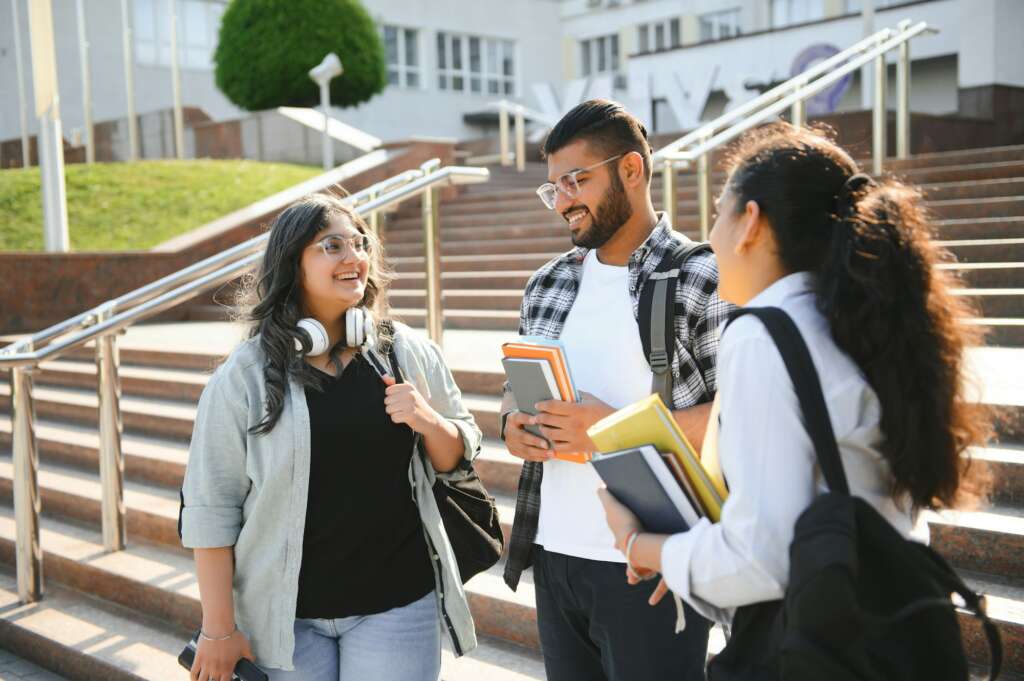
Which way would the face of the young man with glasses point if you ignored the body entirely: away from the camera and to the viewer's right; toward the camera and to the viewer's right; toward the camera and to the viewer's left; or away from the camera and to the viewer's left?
toward the camera and to the viewer's left

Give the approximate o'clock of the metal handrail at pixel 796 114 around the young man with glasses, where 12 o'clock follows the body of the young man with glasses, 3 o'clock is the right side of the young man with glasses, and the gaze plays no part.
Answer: The metal handrail is roughly at 5 o'clock from the young man with glasses.

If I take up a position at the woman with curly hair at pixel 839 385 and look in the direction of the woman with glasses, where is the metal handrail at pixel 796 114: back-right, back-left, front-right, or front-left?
front-right

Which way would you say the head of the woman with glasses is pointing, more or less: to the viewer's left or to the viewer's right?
to the viewer's right

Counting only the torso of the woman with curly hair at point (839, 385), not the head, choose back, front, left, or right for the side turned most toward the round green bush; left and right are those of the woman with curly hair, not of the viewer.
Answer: front

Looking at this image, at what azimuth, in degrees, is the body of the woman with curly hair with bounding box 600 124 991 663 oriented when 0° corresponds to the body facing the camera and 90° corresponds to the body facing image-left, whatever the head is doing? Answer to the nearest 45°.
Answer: approximately 135°

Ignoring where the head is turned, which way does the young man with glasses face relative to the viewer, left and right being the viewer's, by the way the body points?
facing the viewer and to the left of the viewer

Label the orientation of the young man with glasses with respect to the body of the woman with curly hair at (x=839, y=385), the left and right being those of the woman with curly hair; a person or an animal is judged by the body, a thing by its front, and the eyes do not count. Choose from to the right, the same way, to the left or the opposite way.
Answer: to the left

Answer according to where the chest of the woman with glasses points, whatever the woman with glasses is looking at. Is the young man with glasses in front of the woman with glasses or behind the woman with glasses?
in front

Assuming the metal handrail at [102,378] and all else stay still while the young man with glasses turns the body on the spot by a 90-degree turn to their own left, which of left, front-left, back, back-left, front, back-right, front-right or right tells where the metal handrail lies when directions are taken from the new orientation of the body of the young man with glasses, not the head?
back

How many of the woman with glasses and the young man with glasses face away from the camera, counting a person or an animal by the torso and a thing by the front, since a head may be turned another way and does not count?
0

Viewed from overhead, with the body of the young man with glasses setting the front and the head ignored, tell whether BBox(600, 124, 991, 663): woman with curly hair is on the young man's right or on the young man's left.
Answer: on the young man's left

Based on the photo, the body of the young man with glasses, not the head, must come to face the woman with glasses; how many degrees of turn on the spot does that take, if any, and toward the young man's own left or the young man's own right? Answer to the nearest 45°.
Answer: approximately 45° to the young man's own right

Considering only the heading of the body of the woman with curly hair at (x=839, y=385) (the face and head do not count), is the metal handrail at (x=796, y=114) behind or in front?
in front

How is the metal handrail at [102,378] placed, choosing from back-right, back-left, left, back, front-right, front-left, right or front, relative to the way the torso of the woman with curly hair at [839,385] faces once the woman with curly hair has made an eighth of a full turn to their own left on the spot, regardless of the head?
front-right

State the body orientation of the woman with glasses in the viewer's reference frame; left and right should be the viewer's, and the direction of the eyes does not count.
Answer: facing the viewer and to the right of the viewer

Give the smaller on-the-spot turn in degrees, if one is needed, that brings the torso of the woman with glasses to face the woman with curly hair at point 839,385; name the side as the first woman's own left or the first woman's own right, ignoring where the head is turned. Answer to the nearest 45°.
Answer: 0° — they already face them

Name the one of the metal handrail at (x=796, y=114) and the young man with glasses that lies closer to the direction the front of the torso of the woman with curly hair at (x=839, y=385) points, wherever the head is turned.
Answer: the young man with glasses
